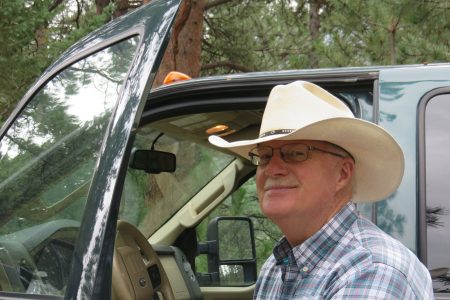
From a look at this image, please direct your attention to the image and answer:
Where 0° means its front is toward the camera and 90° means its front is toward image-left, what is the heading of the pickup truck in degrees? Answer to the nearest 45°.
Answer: approximately 135°

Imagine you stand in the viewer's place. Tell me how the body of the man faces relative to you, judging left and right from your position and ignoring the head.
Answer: facing the viewer and to the left of the viewer

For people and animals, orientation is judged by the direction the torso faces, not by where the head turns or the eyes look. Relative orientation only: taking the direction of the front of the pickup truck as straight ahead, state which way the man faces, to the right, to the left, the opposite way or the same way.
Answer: to the left

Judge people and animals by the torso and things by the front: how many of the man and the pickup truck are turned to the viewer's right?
0

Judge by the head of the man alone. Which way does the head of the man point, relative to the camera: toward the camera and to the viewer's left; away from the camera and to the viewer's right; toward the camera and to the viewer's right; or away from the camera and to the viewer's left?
toward the camera and to the viewer's left
